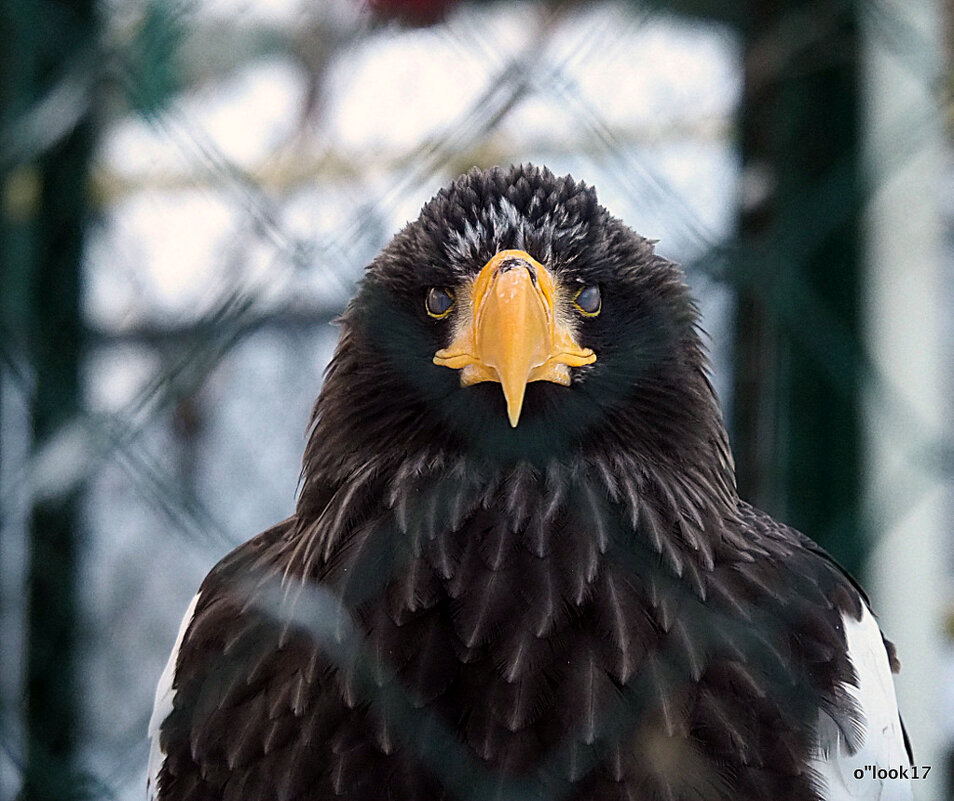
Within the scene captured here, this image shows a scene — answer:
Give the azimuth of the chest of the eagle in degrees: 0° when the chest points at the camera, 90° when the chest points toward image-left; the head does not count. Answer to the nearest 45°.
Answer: approximately 0°

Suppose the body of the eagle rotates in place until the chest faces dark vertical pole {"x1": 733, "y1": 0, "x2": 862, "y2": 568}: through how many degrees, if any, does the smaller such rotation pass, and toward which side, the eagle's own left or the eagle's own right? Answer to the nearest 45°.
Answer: approximately 135° to the eagle's own left

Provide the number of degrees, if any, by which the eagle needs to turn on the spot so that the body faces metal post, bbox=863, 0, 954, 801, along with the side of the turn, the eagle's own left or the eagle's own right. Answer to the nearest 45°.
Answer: approximately 135° to the eagle's own left
